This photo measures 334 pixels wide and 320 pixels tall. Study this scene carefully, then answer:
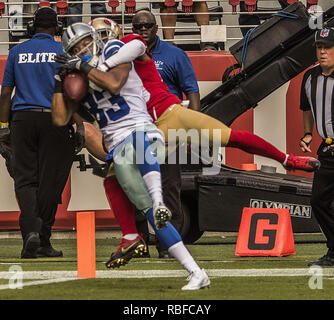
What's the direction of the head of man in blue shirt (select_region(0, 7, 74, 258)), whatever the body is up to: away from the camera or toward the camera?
away from the camera

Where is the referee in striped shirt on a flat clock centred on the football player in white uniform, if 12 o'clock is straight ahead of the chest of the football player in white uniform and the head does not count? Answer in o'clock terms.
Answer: The referee in striped shirt is roughly at 6 o'clock from the football player in white uniform.

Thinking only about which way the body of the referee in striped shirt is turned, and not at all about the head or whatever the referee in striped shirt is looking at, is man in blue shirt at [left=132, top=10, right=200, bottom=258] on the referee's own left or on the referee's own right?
on the referee's own right

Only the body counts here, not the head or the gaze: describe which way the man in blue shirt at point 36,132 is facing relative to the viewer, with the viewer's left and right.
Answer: facing away from the viewer

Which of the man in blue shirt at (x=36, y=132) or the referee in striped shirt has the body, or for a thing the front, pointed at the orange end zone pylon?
the referee in striped shirt

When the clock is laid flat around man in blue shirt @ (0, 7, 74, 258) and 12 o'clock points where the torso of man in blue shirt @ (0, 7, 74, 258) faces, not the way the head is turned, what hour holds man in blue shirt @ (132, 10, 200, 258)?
man in blue shirt @ (132, 10, 200, 258) is roughly at 3 o'clock from man in blue shirt @ (0, 7, 74, 258).
